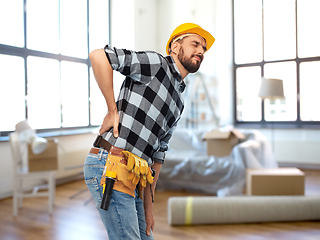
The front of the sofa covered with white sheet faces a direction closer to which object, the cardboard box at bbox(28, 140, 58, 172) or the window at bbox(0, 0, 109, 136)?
the cardboard box

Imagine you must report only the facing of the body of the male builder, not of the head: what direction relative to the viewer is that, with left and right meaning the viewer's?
facing to the right of the viewer

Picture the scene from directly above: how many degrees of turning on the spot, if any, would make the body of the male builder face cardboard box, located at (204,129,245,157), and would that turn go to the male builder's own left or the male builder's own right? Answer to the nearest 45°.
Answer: approximately 90° to the male builder's own left

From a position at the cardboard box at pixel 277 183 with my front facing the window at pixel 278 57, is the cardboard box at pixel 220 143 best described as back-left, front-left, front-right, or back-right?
front-left

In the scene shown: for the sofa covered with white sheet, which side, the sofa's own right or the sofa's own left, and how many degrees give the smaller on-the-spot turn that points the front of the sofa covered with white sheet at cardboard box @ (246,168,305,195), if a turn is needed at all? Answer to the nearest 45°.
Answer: approximately 45° to the sofa's own left

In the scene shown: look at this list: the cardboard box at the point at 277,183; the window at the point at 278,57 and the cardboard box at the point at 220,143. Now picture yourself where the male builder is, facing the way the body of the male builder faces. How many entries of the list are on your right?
0

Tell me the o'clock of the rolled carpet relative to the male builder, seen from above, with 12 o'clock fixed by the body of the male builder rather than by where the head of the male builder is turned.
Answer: The rolled carpet is roughly at 10 o'clock from the male builder.

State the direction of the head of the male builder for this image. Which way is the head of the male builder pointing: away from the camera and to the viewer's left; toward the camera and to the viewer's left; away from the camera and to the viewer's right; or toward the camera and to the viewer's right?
toward the camera and to the viewer's right

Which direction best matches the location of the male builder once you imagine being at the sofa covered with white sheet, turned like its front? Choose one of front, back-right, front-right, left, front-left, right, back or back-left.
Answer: front

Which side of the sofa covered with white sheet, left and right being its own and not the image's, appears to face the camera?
front

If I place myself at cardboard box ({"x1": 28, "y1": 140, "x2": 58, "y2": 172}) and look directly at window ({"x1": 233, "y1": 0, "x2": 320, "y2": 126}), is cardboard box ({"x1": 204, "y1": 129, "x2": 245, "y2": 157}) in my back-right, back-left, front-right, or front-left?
front-right

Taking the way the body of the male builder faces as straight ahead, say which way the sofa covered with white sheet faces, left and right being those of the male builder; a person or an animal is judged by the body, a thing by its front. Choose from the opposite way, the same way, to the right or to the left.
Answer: to the right

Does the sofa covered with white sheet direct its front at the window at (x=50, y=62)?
no

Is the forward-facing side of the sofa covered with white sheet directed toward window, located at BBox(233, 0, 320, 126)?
no

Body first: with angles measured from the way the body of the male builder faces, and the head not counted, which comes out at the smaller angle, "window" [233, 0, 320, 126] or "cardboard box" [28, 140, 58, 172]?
the window

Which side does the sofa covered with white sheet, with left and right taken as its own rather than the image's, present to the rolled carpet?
front
